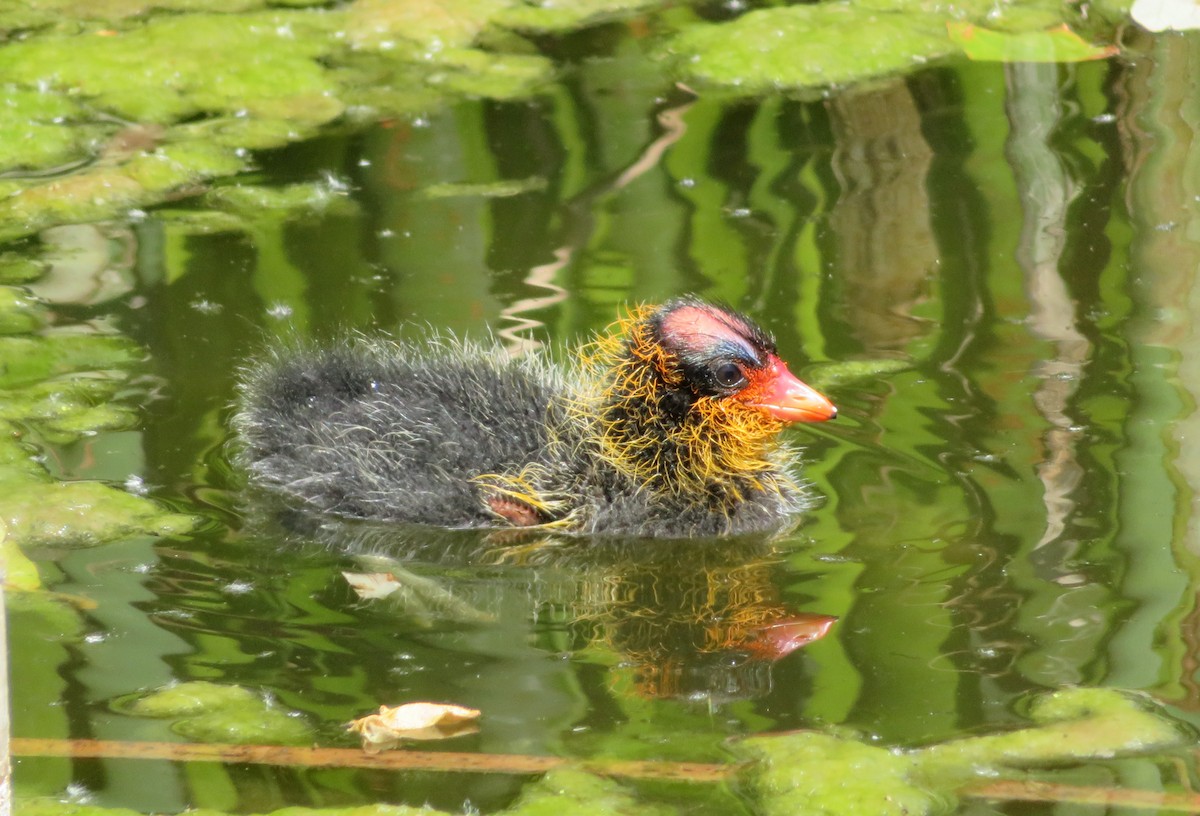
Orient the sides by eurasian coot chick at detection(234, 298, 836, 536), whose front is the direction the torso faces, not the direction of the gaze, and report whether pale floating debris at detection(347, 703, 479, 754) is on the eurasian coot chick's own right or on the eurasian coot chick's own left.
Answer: on the eurasian coot chick's own right

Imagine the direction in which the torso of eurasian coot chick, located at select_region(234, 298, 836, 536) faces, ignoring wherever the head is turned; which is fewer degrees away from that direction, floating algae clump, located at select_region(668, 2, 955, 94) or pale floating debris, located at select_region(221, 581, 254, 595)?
the floating algae clump

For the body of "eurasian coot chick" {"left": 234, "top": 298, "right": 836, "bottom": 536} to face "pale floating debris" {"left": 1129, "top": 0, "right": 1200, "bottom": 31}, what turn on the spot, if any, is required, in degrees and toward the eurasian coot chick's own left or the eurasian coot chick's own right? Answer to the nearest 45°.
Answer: approximately 45° to the eurasian coot chick's own left

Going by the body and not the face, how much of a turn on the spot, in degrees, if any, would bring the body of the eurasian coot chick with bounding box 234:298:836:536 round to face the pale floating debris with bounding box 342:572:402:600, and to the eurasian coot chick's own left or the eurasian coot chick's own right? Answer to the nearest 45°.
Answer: approximately 135° to the eurasian coot chick's own right

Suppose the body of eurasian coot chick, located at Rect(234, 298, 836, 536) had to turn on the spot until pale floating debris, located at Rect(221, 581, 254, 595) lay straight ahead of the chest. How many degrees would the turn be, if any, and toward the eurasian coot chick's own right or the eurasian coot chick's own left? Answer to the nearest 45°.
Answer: approximately 135° to the eurasian coot chick's own right

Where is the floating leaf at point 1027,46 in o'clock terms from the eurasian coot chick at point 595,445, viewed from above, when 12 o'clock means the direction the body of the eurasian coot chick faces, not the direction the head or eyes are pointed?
The floating leaf is roughly at 10 o'clock from the eurasian coot chick.

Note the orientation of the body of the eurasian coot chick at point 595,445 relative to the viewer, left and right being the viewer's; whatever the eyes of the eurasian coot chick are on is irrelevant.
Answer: facing to the right of the viewer

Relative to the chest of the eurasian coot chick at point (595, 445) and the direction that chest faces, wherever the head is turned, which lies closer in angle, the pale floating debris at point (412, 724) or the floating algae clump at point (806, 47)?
the floating algae clump
